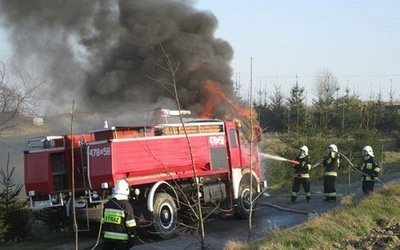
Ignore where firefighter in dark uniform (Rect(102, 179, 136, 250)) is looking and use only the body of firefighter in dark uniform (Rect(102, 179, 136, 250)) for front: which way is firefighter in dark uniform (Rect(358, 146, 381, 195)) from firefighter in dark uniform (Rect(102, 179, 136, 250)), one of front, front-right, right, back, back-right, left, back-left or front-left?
front

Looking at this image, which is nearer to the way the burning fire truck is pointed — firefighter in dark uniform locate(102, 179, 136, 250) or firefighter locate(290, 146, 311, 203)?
the firefighter

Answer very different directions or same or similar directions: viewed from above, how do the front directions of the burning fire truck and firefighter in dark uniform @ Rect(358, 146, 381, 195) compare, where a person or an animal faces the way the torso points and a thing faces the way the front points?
very different directions

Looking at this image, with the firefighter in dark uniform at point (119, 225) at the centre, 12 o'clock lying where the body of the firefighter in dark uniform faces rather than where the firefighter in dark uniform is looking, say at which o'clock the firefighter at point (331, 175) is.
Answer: The firefighter is roughly at 12 o'clock from the firefighter in dark uniform.

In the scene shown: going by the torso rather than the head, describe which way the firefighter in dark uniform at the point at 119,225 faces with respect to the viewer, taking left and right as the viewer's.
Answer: facing away from the viewer and to the right of the viewer

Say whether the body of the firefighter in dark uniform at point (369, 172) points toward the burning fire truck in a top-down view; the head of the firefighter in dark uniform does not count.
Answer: yes

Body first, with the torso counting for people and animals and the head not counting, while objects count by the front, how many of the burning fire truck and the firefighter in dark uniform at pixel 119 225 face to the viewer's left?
0

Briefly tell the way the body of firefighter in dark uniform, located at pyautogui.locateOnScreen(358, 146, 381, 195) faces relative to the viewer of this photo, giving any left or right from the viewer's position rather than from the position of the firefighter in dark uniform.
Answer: facing the viewer and to the left of the viewer

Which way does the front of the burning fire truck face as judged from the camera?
facing away from the viewer and to the right of the viewer

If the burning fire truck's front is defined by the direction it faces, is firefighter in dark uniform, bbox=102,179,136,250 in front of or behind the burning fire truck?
behind

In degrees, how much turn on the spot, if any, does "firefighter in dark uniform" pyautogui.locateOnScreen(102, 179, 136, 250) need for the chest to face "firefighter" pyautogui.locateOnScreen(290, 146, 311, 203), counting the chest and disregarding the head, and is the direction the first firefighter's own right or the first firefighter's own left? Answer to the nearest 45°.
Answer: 0° — they already face them
